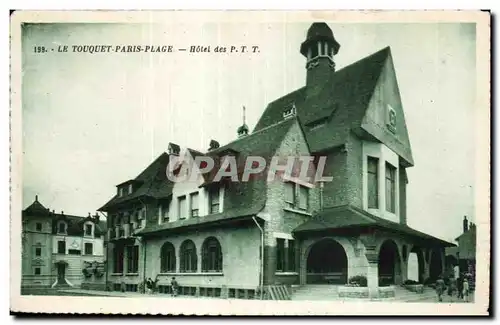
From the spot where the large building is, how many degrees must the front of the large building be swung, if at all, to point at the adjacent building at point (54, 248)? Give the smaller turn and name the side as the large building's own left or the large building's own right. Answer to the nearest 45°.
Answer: approximately 135° to the large building's own right

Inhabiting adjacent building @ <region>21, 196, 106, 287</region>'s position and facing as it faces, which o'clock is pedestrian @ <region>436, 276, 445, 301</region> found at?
The pedestrian is roughly at 10 o'clock from the adjacent building.

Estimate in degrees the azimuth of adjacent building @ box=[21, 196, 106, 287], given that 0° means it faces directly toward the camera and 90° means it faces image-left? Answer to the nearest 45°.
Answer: approximately 0°

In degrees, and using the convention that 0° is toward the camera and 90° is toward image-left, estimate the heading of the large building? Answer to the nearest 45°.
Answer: approximately 315°

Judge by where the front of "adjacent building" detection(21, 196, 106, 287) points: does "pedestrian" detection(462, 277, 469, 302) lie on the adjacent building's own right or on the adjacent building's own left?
on the adjacent building's own left
